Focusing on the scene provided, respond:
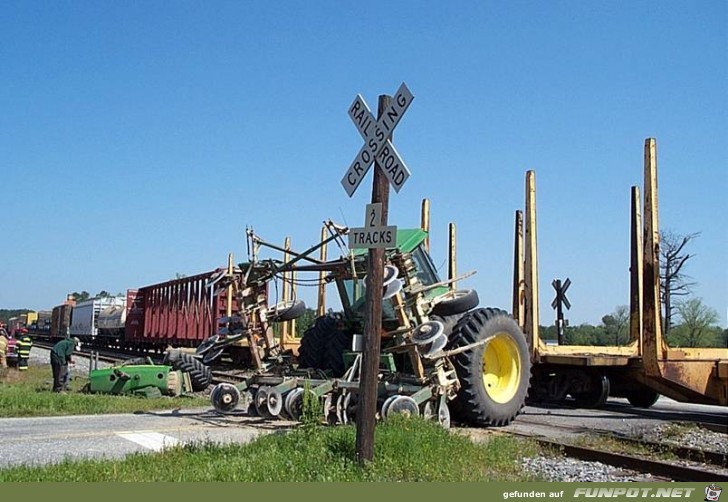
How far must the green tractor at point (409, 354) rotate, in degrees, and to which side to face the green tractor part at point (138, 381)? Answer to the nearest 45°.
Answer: approximately 90° to its left

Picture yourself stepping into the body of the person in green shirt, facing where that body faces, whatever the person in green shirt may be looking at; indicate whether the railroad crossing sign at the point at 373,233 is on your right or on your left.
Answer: on your right

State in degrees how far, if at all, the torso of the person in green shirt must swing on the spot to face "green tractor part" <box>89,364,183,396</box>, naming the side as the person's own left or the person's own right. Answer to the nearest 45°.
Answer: approximately 45° to the person's own right

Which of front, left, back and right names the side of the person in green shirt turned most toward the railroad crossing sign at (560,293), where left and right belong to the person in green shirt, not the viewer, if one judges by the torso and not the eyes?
front

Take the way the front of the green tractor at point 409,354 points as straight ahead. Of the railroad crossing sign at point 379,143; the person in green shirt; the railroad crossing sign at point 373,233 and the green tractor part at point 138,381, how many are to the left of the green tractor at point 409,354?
2

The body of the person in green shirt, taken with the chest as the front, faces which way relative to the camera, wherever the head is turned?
to the viewer's right
